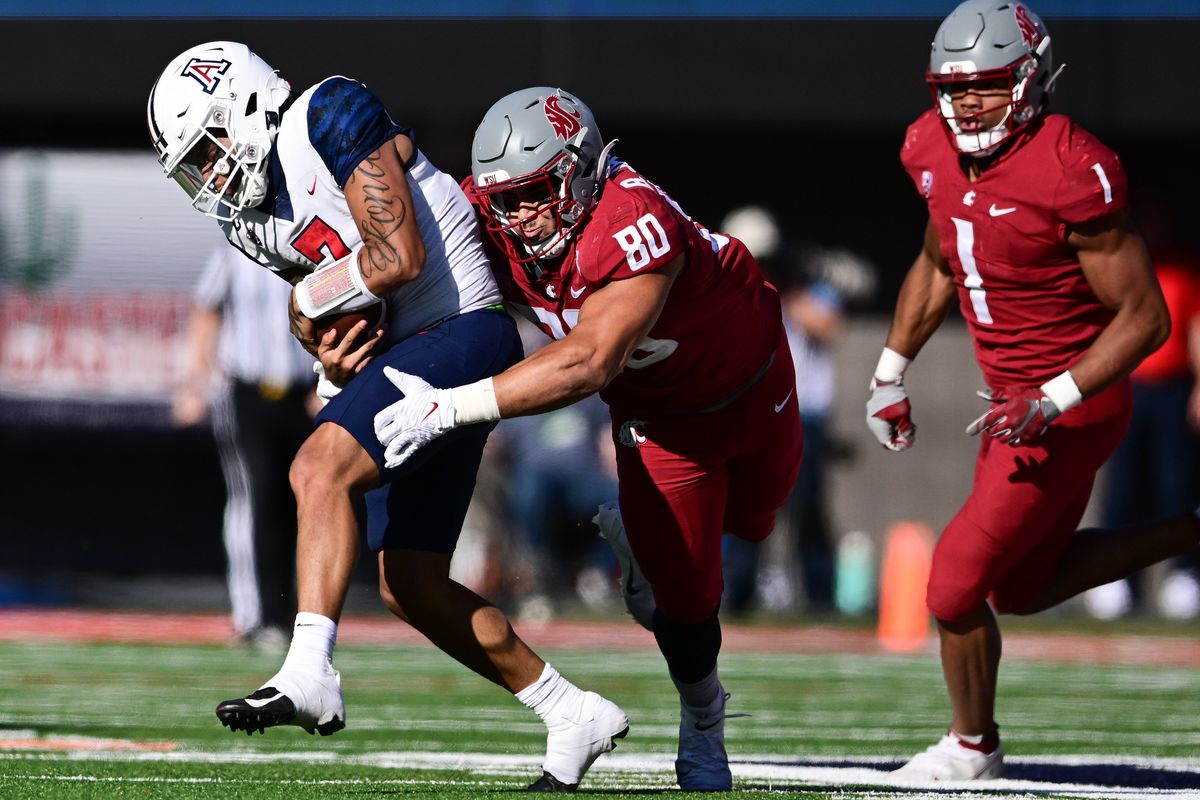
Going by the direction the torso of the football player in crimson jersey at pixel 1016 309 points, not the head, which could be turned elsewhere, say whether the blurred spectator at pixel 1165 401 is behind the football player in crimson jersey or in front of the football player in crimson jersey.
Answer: behind

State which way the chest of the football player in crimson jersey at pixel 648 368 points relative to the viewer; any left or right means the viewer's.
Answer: facing the viewer and to the left of the viewer

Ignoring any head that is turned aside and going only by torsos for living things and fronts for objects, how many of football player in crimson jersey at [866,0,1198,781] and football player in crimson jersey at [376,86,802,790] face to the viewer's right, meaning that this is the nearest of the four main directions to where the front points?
0

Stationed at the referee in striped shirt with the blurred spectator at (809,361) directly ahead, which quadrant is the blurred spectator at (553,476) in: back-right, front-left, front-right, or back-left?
front-left

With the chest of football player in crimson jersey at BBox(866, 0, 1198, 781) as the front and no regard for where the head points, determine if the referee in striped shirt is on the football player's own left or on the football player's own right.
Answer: on the football player's own right

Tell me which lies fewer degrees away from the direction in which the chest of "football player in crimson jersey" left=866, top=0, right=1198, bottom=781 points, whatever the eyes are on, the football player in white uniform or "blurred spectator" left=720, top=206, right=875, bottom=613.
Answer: the football player in white uniform

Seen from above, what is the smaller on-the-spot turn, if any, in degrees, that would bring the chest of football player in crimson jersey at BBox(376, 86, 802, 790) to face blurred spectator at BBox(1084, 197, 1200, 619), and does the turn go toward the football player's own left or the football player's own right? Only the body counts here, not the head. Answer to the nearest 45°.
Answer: approximately 180°

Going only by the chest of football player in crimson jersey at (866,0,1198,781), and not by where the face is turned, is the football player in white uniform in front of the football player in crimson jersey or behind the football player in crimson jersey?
in front

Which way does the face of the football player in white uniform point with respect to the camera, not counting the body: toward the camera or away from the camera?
toward the camera

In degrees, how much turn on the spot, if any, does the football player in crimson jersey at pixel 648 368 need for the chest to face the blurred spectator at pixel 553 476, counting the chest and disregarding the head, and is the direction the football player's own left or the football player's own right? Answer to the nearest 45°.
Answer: approximately 135° to the football player's own right
